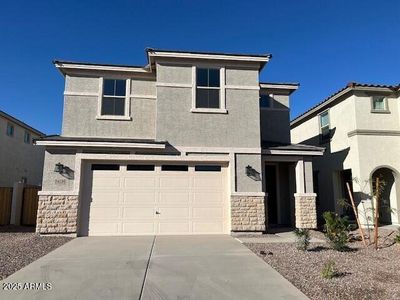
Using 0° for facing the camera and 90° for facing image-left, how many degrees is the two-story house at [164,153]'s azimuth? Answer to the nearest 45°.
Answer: approximately 0°

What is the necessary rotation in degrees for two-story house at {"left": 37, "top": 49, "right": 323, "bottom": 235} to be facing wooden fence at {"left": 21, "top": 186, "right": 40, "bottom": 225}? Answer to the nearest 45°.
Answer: approximately 135° to its right

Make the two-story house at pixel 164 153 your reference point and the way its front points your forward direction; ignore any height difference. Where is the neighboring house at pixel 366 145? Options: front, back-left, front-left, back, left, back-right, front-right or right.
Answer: left

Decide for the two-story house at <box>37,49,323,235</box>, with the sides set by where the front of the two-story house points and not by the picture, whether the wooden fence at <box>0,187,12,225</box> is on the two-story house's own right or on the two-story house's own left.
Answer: on the two-story house's own right

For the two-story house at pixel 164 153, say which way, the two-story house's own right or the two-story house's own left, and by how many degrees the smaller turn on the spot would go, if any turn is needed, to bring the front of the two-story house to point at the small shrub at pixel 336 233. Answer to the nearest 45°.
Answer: approximately 45° to the two-story house's own left

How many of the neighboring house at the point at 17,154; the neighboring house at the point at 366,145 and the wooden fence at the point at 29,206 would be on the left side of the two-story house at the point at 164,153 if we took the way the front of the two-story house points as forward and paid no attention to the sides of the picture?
1

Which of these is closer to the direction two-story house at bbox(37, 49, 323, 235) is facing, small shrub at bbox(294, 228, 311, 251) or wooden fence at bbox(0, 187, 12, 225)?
the small shrub

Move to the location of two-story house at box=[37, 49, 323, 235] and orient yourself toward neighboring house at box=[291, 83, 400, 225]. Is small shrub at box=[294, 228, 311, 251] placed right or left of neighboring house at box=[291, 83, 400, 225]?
right
